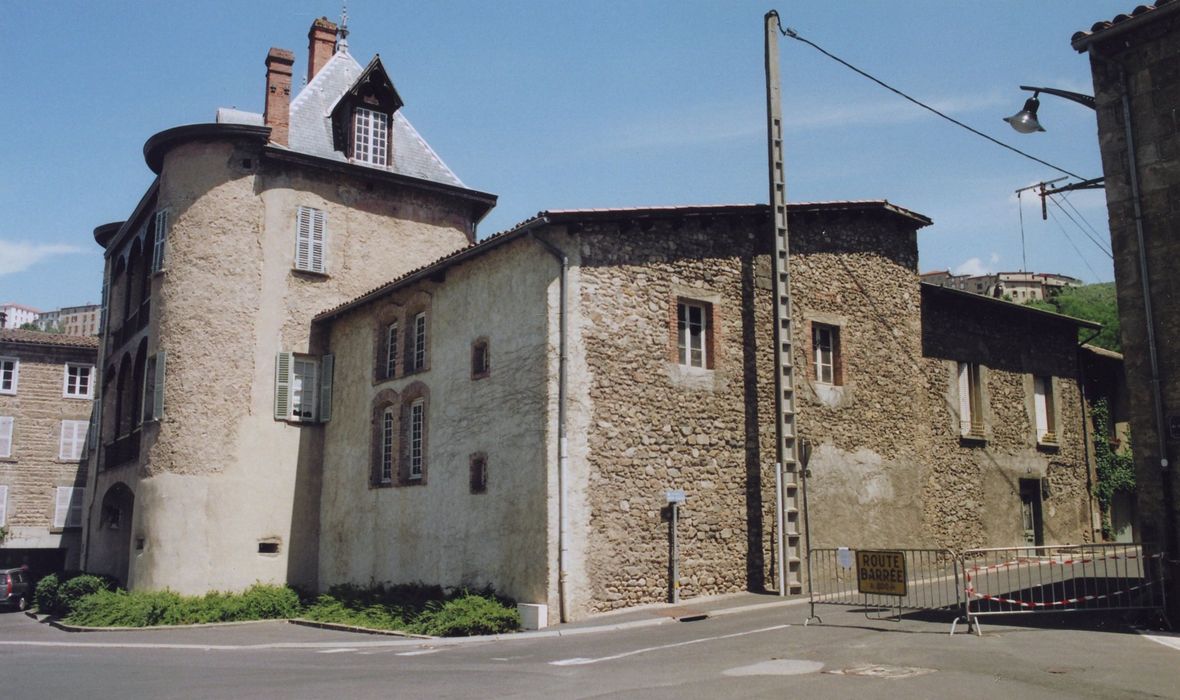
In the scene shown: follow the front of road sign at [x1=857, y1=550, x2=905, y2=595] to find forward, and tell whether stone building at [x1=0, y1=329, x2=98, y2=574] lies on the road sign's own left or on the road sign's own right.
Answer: on the road sign's own right

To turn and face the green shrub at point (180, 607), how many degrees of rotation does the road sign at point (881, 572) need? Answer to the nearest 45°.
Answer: approximately 90° to its right

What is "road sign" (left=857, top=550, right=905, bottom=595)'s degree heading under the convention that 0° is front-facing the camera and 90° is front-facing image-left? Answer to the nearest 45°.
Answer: approximately 0°

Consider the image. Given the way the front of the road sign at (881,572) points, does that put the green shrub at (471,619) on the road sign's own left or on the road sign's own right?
on the road sign's own right

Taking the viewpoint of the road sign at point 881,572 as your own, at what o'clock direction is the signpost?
The signpost is roughly at 4 o'clock from the road sign.

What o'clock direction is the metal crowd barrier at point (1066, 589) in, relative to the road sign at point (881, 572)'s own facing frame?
The metal crowd barrier is roughly at 8 o'clock from the road sign.

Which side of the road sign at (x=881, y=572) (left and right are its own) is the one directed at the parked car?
right
